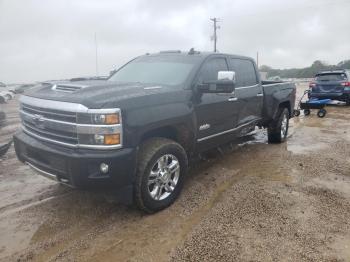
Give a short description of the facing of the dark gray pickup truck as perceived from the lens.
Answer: facing the viewer and to the left of the viewer

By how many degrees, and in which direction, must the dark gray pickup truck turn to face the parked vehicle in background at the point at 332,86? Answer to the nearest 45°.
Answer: approximately 180°
